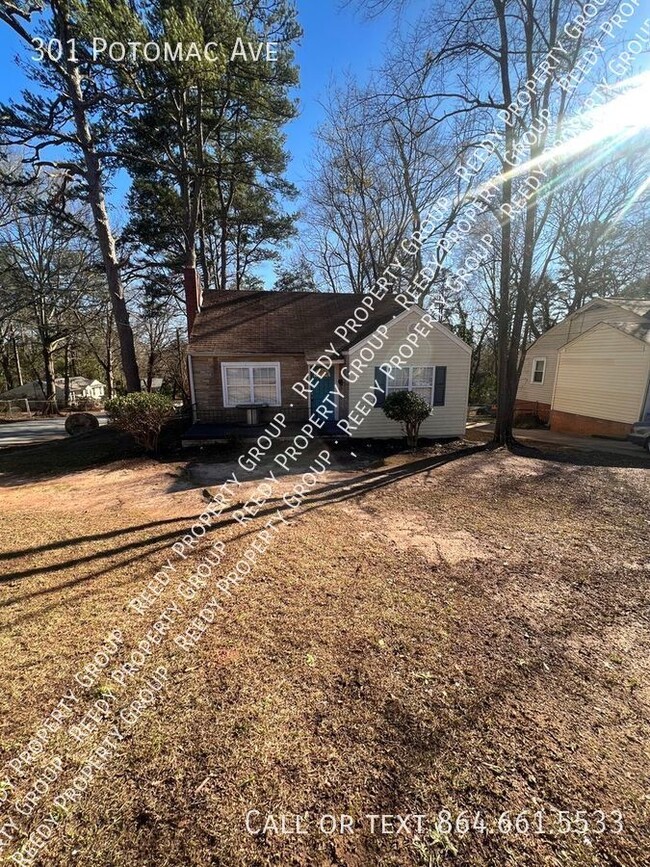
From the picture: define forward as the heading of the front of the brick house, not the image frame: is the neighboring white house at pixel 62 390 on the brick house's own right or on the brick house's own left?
on the brick house's own right

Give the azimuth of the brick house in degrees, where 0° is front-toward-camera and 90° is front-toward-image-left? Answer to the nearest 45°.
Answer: approximately 0°

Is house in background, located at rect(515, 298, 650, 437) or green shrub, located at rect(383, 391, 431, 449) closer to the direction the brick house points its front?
the green shrub

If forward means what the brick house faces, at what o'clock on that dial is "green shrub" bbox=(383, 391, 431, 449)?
The green shrub is roughly at 10 o'clock from the brick house.

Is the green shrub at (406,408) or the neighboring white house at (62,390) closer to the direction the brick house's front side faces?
the green shrub

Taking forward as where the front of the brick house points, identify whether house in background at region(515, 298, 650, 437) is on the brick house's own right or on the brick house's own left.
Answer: on the brick house's own left

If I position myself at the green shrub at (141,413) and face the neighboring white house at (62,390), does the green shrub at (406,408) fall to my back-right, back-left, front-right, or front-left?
back-right
